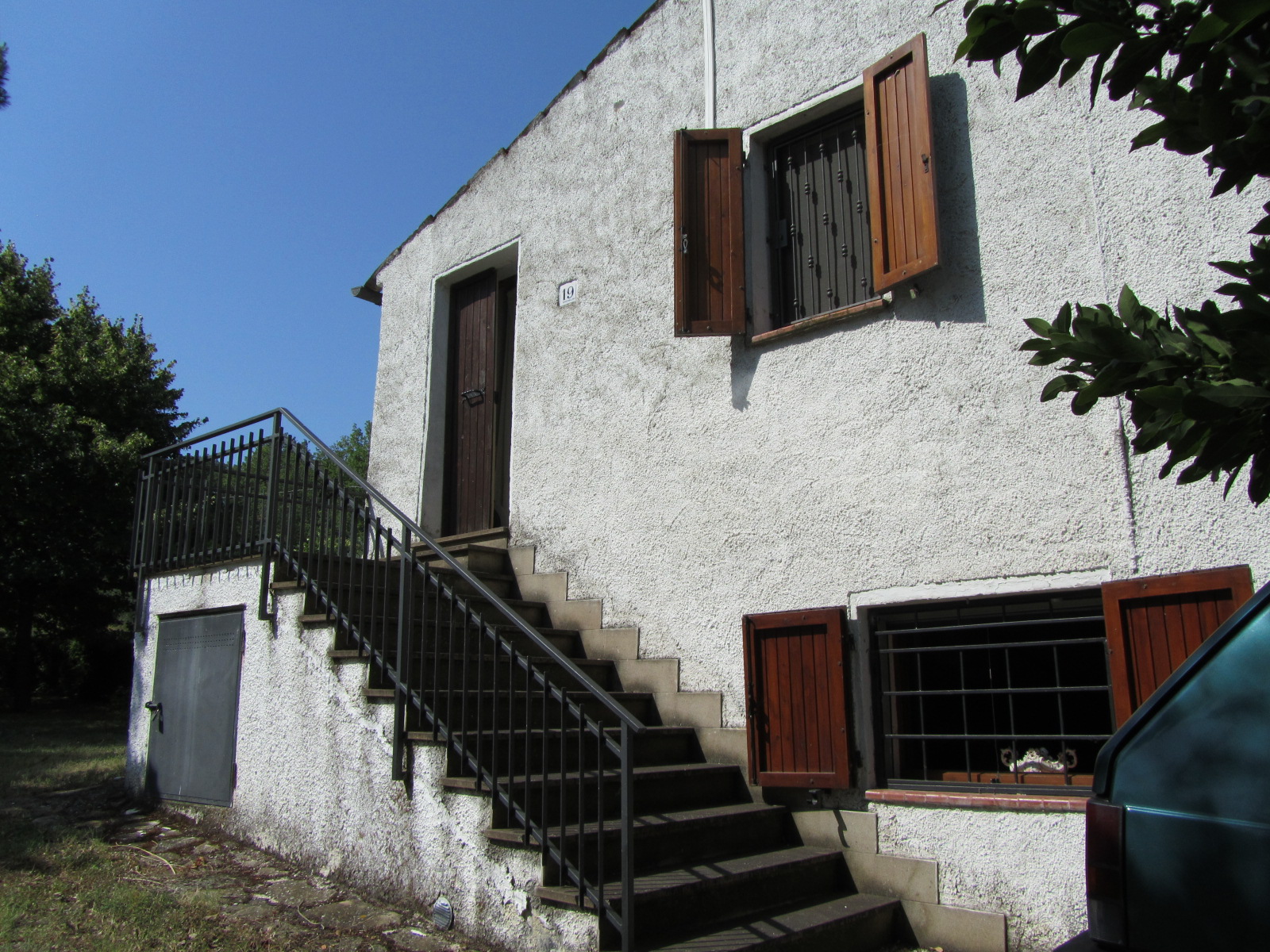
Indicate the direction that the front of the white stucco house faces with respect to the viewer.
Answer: facing the viewer and to the left of the viewer

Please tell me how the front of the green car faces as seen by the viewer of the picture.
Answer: facing to the right of the viewer

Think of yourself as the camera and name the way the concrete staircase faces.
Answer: facing the viewer and to the right of the viewer

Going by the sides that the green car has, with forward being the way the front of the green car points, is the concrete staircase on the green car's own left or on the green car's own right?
on the green car's own left

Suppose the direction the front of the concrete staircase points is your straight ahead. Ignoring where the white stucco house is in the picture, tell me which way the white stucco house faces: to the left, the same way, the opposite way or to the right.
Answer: to the right

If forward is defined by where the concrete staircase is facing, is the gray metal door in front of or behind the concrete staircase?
behind

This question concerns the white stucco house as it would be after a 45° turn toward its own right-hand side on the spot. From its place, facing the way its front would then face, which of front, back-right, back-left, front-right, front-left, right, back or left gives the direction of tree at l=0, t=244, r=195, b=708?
front-right
